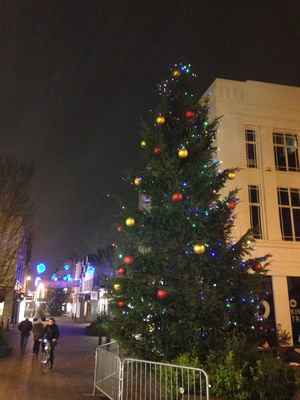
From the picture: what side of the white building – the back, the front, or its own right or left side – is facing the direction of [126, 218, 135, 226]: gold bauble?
front

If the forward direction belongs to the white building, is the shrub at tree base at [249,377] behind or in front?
in front

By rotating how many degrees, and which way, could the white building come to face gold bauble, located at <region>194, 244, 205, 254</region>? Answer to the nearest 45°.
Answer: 0° — it already faces it

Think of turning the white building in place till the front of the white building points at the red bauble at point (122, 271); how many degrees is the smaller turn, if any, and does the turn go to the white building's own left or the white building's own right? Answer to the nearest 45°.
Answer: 0° — it already faces it

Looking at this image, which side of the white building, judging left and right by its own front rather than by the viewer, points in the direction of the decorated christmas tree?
front

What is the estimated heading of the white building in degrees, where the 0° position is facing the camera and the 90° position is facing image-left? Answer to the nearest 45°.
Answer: approximately 0°
